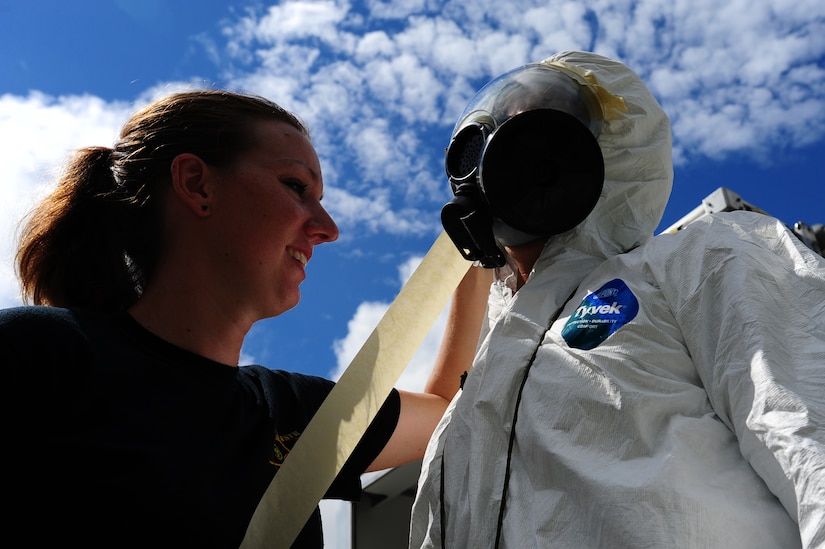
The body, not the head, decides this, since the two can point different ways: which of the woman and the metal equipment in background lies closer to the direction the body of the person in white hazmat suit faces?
the woman

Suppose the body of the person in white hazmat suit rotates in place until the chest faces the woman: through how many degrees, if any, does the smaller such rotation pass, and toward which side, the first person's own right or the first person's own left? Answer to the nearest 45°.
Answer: approximately 45° to the first person's own right

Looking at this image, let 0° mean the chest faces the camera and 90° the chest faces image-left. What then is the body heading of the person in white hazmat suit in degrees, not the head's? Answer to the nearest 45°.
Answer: approximately 45°

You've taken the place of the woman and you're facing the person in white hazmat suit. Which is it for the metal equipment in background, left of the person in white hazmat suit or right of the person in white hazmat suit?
left

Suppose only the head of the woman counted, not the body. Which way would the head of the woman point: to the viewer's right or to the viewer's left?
to the viewer's right

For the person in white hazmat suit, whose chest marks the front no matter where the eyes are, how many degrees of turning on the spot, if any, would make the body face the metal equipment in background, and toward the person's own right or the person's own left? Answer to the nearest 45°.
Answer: approximately 135° to the person's own right
